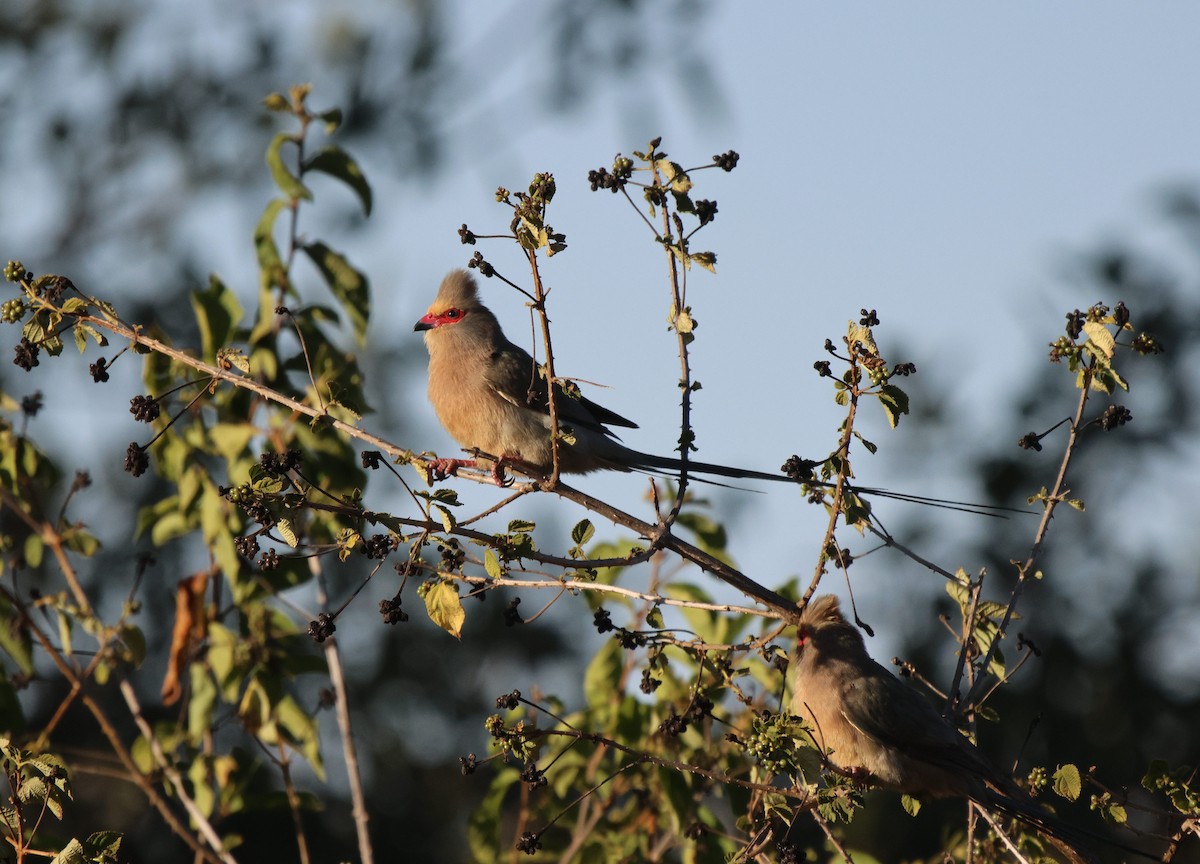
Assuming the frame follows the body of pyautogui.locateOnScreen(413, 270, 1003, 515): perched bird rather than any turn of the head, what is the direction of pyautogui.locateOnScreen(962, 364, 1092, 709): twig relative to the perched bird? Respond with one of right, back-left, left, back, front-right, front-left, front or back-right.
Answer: back-left

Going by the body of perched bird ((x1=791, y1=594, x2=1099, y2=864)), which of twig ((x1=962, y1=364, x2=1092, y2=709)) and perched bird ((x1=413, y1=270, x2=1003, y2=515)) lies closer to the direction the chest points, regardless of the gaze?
the perched bird

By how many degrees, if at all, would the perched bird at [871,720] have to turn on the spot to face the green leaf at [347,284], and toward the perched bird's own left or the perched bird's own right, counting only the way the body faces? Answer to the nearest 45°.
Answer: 0° — it already faces it

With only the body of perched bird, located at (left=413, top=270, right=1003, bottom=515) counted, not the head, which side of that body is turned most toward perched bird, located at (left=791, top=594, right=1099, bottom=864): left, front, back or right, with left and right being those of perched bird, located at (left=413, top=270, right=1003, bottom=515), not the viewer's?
back

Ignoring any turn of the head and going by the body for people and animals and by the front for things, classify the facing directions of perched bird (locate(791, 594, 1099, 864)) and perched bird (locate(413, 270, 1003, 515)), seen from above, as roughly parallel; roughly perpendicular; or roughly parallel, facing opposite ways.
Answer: roughly parallel

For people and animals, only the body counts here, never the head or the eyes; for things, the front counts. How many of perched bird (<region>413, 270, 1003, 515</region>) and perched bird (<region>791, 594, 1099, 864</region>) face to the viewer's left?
2

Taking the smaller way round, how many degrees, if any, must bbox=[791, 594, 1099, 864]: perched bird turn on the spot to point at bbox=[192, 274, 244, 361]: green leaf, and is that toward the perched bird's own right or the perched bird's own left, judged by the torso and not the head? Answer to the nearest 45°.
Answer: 0° — it already faces it

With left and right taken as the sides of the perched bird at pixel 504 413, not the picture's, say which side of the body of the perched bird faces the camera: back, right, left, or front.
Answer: left

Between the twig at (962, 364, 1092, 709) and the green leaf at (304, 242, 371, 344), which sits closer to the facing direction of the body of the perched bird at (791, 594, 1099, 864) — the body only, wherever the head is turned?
the green leaf

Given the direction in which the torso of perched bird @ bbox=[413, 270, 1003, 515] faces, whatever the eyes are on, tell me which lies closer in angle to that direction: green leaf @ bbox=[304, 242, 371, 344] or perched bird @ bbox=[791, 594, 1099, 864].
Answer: the green leaf

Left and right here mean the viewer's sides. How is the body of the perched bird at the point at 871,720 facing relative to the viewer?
facing to the left of the viewer
